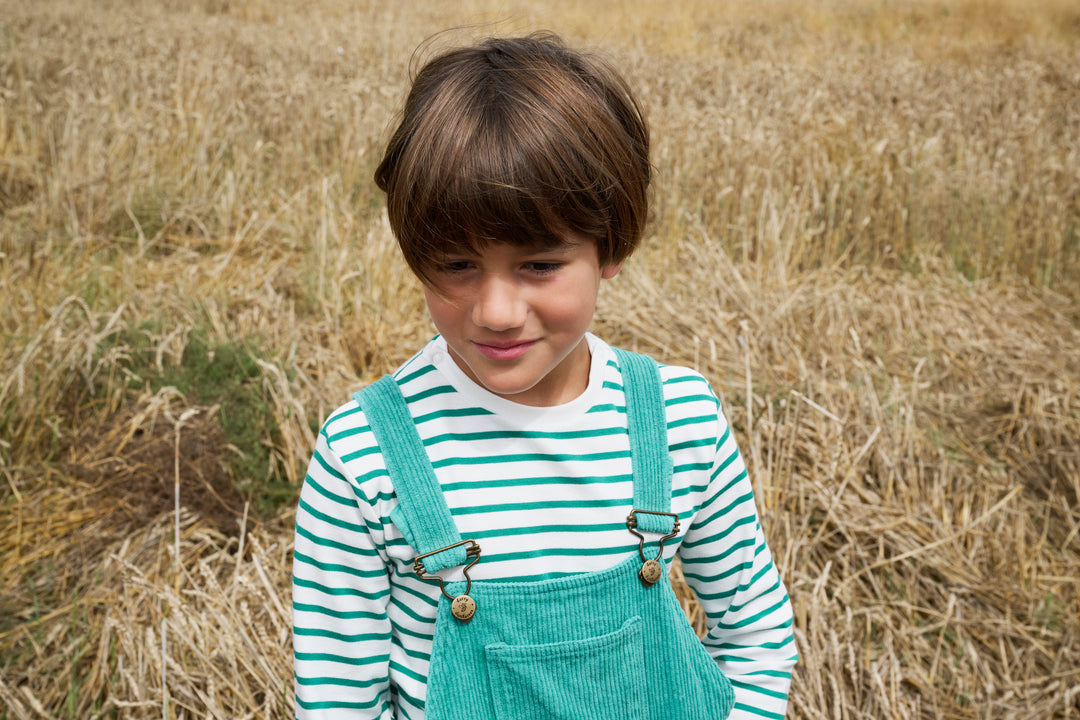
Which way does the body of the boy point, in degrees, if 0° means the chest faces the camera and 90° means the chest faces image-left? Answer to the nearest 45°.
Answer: approximately 0°
